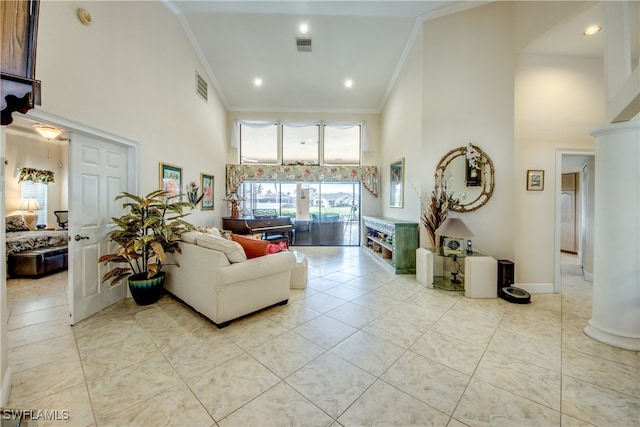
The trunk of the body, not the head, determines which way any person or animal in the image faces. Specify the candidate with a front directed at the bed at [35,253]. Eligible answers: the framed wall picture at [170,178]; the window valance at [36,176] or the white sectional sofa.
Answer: the window valance

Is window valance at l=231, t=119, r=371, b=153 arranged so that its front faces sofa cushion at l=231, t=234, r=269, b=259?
yes

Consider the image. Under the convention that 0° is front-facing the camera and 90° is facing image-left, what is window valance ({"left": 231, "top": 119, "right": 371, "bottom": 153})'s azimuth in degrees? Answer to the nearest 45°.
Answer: approximately 0°

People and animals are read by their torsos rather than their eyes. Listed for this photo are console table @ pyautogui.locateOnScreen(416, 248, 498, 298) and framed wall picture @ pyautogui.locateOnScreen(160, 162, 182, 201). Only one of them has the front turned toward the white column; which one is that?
the framed wall picture

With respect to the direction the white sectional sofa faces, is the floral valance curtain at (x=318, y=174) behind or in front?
in front

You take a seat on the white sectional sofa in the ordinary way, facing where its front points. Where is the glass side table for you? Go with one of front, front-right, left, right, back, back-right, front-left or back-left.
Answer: front-right

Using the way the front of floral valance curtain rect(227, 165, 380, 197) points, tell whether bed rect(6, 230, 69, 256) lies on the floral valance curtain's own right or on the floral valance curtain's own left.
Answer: on the floral valance curtain's own right

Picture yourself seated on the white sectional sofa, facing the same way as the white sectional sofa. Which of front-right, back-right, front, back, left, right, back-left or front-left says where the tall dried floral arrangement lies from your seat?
front-right

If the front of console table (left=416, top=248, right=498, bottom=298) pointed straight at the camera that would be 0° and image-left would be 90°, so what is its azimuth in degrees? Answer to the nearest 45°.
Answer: approximately 45°
